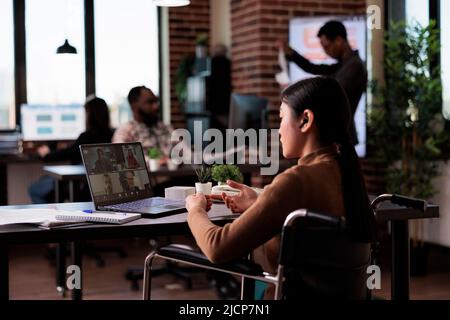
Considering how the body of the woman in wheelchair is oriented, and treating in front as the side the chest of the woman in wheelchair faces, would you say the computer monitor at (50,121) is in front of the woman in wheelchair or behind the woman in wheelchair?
in front

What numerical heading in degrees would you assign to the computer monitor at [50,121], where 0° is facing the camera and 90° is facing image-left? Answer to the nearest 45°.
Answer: approximately 0°

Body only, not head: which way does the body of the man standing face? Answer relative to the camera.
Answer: to the viewer's left

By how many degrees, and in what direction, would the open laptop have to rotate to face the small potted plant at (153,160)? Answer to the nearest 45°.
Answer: approximately 135° to its left

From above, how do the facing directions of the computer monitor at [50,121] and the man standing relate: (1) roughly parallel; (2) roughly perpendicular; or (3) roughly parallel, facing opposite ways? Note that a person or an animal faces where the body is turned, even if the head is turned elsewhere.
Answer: roughly perpendicular

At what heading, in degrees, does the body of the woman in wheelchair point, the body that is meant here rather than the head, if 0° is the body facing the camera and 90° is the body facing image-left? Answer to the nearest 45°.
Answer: approximately 135°

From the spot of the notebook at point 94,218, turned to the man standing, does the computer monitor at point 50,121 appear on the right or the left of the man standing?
left

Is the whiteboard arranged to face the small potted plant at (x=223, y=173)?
yes

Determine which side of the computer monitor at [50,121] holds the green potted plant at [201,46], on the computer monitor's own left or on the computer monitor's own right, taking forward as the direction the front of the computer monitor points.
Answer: on the computer monitor's own left

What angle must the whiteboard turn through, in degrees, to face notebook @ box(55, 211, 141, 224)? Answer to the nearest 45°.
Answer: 0° — it already faces it

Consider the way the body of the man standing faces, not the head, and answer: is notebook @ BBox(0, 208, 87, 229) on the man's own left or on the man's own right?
on the man's own left

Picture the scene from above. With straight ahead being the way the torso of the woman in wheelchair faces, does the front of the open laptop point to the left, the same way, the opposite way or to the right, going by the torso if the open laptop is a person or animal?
the opposite way
